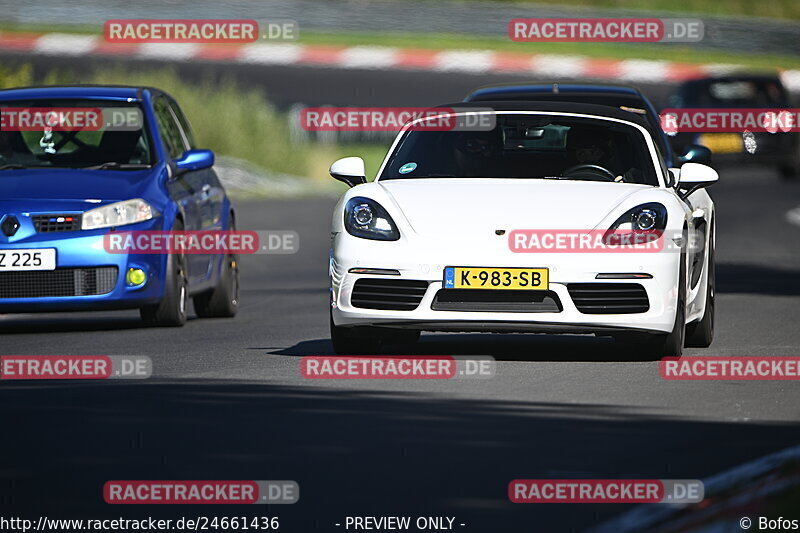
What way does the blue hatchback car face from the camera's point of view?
toward the camera

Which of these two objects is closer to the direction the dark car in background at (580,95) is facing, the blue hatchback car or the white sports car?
the white sports car

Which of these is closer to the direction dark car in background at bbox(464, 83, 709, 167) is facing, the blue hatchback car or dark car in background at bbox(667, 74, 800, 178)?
the blue hatchback car

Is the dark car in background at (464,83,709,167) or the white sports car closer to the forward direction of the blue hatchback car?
the white sports car

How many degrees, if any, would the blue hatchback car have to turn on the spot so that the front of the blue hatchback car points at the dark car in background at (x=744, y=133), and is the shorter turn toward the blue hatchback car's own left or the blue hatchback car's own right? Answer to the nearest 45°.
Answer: approximately 135° to the blue hatchback car's own left

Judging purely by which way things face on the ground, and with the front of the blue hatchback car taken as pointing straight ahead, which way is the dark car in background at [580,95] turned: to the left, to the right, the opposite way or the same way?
the same way

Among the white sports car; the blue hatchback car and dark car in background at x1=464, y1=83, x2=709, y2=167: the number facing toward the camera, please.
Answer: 3

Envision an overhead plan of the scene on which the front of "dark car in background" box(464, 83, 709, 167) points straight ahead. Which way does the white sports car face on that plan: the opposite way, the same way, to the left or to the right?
the same way

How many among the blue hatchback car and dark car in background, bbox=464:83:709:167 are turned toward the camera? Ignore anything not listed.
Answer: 2

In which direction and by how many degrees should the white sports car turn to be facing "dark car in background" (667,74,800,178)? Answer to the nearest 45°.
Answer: approximately 180°

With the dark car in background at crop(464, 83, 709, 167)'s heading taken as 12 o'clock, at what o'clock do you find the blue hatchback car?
The blue hatchback car is roughly at 2 o'clock from the dark car in background.

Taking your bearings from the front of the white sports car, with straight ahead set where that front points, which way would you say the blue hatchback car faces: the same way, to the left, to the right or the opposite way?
the same way

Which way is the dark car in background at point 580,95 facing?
toward the camera

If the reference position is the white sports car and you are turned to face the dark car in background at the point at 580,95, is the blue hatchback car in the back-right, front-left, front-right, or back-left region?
front-left

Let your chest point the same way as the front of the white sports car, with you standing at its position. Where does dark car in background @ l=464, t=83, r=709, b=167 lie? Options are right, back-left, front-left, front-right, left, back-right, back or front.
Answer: back

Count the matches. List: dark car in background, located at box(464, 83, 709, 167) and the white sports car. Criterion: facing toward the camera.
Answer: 2

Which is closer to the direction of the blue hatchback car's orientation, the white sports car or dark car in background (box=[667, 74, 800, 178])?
the white sports car
